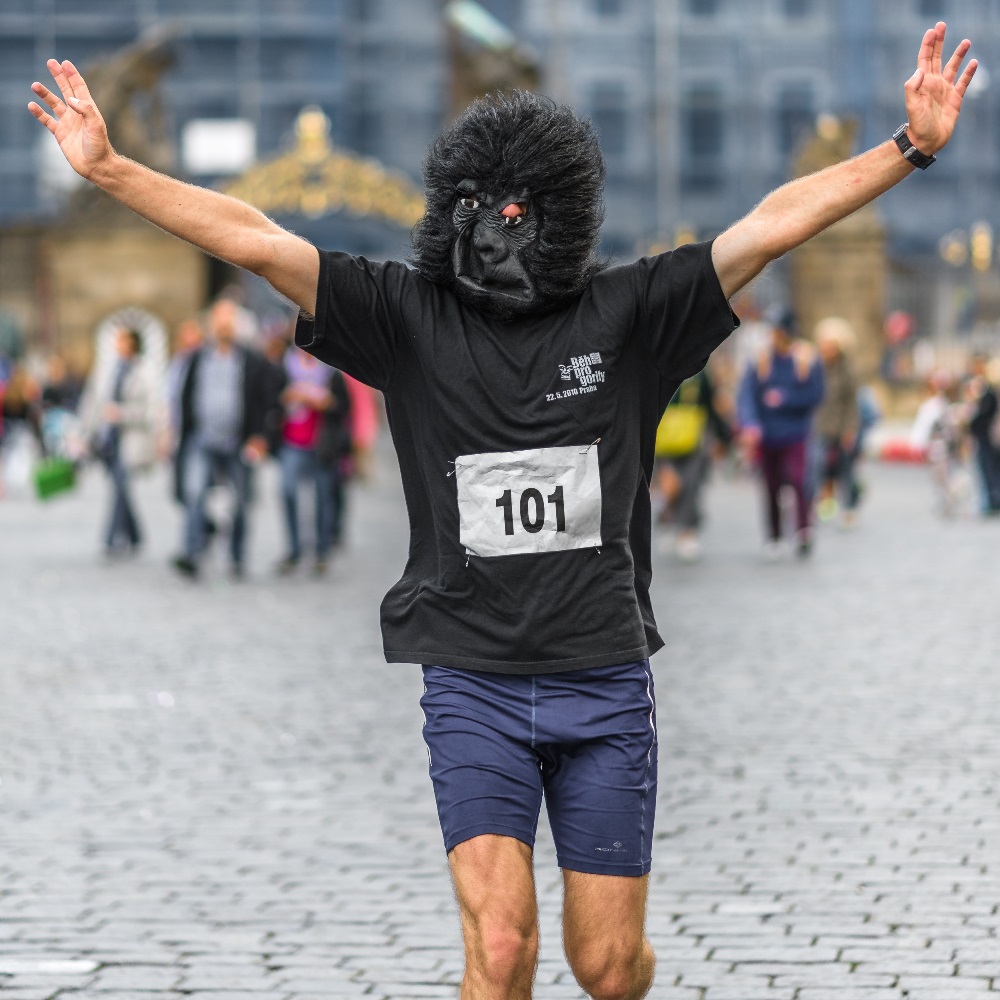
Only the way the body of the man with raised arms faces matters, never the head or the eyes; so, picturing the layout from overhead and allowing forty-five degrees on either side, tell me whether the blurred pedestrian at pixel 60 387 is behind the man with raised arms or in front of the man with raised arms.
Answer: behind

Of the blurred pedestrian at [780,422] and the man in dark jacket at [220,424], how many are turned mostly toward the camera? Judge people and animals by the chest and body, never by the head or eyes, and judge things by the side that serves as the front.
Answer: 2

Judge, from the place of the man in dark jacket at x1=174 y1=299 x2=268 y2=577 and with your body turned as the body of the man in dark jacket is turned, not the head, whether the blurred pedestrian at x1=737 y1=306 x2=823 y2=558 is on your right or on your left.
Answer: on your left

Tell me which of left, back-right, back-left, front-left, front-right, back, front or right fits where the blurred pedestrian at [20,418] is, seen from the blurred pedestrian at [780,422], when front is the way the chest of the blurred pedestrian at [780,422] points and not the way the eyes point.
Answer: back-right

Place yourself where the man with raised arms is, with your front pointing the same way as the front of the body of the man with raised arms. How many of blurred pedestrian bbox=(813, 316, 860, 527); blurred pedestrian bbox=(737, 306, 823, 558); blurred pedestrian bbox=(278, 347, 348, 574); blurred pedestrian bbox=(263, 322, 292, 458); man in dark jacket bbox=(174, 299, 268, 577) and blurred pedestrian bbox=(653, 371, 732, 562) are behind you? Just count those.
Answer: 6

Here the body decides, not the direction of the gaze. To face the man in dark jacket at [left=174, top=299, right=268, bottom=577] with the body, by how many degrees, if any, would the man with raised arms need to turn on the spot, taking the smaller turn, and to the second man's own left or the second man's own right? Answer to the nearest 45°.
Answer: approximately 180°

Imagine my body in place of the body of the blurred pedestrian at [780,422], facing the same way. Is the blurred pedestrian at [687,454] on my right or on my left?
on my right

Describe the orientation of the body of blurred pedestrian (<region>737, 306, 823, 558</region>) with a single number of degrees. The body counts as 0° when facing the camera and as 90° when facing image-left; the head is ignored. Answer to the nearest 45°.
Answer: approximately 0°

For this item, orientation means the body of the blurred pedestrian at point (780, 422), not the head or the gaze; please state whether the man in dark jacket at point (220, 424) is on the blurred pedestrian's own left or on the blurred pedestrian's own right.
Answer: on the blurred pedestrian's own right

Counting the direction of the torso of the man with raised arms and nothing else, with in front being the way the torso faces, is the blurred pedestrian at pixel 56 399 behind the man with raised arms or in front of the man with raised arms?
behind

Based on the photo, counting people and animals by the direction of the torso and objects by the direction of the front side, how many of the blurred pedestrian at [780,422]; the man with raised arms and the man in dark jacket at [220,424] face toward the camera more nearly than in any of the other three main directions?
3

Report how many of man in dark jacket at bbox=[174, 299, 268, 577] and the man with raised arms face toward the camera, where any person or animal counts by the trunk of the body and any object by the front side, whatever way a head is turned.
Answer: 2

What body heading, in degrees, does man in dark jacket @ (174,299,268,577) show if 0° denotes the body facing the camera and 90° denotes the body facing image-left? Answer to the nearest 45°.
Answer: approximately 0°
